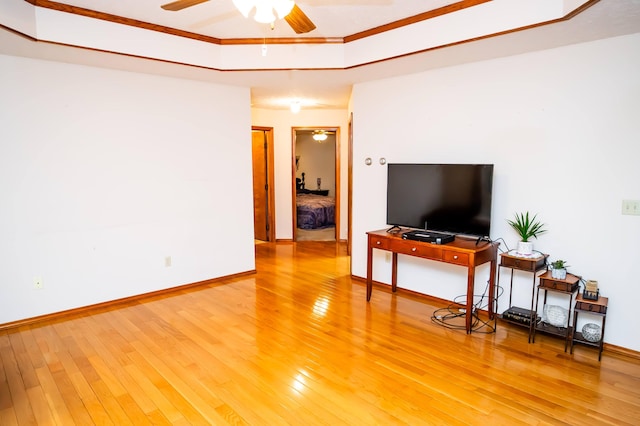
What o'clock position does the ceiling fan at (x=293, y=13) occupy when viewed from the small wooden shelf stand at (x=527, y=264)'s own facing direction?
The ceiling fan is roughly at 12 o'clock from the small wooden shelf stand.

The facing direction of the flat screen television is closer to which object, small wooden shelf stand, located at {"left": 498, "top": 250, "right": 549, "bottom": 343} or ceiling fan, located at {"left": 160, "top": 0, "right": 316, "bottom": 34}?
the ceiling fan

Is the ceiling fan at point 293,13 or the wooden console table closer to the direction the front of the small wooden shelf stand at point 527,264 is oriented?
the ceiling fan

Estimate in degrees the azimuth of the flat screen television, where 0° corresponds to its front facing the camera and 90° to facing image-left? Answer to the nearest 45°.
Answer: approximately 45°

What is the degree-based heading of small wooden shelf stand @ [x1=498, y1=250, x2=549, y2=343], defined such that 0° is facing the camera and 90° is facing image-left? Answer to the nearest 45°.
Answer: approximately 45°
